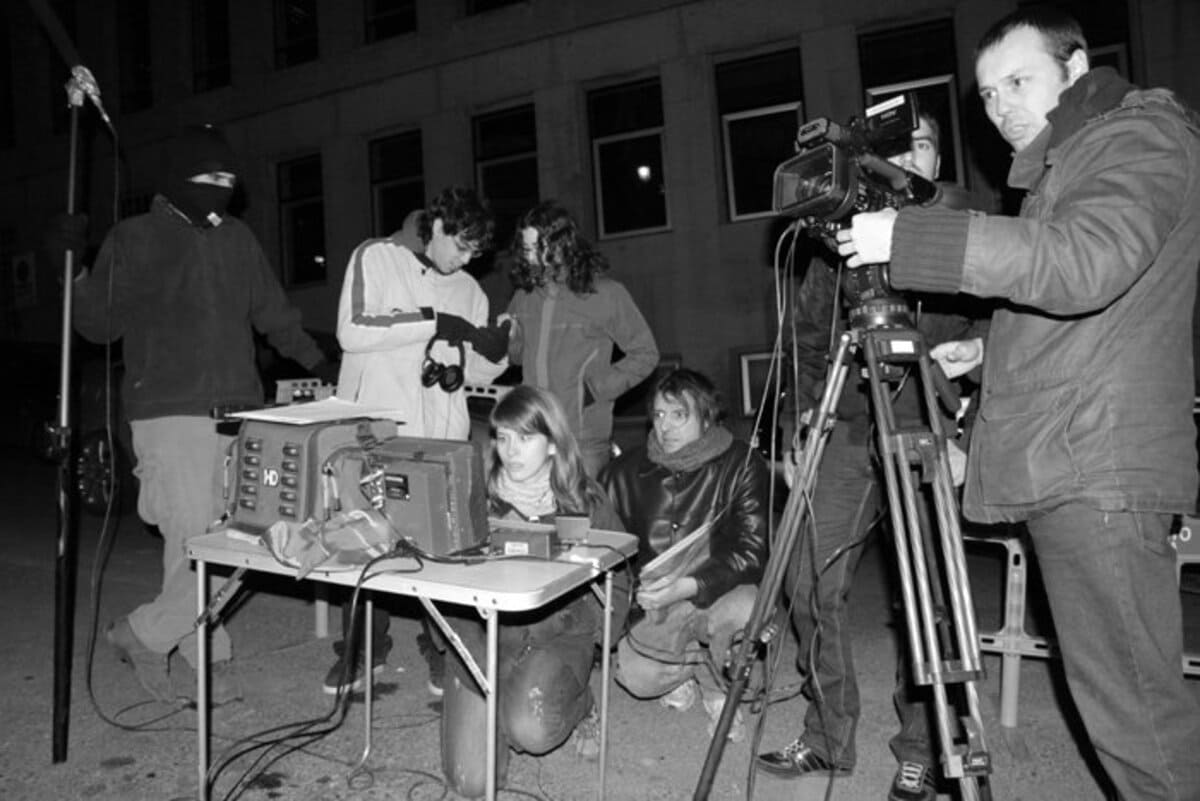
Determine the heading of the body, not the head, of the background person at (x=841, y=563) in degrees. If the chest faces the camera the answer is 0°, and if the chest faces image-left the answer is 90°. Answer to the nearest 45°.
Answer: approximately 45°

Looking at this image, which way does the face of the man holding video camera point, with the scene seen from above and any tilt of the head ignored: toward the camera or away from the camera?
toward the camera

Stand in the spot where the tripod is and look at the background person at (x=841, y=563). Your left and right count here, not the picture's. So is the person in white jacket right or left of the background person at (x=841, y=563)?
left

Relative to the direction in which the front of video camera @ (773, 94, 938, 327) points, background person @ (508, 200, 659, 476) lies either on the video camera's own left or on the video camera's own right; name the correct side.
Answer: on the video camera's own right

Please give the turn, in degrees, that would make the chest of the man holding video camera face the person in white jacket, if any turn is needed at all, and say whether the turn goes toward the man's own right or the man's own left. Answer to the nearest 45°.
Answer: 0° — they already face them

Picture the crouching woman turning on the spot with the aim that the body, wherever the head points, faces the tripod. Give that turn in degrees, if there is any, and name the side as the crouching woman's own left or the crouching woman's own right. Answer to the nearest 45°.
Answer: approximately 90° to the crouching woman's own left

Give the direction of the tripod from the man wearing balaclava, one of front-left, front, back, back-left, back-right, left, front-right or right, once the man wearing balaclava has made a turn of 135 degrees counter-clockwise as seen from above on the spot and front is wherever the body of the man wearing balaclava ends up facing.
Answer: back-right

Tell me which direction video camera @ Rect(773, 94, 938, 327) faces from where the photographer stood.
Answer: facing the viewer and to the left of the viewer

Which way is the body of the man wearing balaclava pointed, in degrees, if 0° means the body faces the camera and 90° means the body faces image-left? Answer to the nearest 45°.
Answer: approximately 315°

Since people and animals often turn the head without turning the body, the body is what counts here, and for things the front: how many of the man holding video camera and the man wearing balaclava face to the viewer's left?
1

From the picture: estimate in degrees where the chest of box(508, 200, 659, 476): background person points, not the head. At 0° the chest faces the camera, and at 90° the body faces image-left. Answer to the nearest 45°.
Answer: approximately 45°

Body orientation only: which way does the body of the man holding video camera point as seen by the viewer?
to the viewer's left

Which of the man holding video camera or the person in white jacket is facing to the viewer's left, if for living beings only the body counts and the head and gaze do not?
the man holding video camera

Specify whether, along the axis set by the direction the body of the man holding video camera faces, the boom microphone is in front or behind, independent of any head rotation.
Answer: in front

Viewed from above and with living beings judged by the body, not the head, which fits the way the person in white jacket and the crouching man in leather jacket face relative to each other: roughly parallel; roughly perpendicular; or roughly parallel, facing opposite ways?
roughly perpendicular

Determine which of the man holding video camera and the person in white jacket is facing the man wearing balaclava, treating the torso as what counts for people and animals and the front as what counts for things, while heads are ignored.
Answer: the man holding video camera
